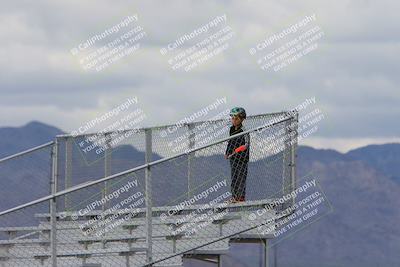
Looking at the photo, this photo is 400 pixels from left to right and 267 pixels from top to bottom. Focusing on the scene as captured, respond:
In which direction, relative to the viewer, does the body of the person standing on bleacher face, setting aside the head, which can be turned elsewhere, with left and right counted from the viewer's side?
facing the viewer and to the left of the viewer
